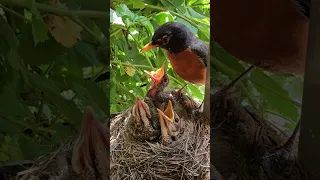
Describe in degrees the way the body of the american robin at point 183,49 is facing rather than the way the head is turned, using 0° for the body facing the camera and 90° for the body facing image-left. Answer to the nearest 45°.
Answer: approximately 90°
